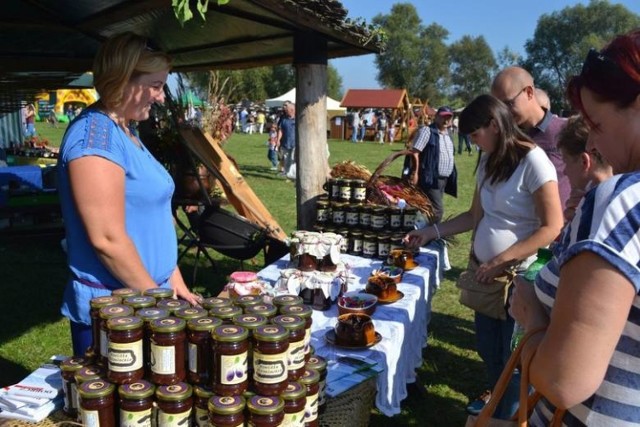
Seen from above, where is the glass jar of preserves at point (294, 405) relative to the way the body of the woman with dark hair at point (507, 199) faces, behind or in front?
in front

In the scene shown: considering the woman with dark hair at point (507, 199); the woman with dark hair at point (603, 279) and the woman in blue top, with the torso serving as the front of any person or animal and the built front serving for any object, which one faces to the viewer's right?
the woman in blue top

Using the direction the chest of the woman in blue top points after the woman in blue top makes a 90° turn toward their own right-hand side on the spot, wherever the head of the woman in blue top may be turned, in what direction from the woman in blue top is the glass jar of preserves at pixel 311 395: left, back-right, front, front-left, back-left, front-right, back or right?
front-left

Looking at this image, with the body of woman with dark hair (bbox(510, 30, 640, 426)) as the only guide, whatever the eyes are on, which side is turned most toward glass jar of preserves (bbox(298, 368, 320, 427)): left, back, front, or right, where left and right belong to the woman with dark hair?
front

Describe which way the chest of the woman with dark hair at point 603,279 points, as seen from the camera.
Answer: to the viewer's left

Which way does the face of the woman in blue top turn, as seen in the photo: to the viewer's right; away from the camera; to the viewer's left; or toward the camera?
to the viewer's right

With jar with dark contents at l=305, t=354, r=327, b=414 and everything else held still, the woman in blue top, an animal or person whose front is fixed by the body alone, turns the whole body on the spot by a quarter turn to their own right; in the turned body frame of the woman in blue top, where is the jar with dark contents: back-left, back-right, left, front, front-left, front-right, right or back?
front-left

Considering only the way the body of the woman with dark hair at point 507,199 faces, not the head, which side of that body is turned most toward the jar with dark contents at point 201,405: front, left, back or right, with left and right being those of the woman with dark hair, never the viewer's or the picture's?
front

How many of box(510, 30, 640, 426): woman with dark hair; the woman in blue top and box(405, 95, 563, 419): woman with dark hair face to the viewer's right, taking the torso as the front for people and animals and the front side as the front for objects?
1

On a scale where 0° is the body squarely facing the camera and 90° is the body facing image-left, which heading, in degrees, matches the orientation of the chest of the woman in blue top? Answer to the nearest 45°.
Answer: approximately 270°

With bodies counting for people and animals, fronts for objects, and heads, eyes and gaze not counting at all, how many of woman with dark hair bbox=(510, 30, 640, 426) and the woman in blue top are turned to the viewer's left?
1

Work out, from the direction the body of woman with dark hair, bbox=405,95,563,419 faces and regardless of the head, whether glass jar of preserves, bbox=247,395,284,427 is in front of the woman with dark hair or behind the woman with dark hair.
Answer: in front

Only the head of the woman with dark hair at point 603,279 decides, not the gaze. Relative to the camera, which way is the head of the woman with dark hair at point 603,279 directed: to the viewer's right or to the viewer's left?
to the viewer's left
